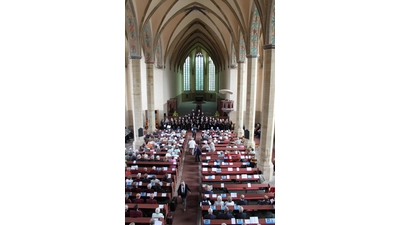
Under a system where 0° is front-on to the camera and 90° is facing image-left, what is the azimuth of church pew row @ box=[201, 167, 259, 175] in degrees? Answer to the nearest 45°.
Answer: approximately 180°

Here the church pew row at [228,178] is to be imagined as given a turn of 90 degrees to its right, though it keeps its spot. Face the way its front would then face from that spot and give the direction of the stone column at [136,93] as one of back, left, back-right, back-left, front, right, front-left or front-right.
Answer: back-left

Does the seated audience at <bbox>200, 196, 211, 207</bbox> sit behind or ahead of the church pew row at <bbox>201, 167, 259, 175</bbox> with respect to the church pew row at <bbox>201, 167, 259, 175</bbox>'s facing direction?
behind

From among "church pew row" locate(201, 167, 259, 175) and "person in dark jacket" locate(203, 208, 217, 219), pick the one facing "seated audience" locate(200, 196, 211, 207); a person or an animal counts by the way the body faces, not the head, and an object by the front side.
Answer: "person in dark jacket" locate(203, 208, 217, 219)

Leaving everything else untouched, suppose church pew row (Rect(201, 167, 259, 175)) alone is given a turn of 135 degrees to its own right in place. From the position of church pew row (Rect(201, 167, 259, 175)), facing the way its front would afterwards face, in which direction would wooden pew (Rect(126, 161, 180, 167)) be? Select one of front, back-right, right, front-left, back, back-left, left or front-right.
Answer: back-right

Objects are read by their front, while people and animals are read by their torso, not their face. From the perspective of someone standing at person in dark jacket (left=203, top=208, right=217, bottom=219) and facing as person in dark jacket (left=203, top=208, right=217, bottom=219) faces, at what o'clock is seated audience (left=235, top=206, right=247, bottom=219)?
seated audience (left=235, top=206, right=247, bottom=219) is roughly at 3 o'clock from person in dark jacket (left=203, top=208, right=217, bottom=219).

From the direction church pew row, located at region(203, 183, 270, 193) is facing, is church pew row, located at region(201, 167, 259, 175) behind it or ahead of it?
ahead

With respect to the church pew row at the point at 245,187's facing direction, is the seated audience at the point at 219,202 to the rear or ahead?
to the rear

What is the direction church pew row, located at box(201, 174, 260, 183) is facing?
away from the camera

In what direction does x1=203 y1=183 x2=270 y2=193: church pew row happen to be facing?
away from the camera

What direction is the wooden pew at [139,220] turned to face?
away from the camera

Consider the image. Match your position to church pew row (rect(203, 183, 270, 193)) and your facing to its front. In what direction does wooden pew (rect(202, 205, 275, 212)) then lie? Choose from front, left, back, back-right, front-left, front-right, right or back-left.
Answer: back

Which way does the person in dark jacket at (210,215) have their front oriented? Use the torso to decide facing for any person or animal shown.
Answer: away from the camera
